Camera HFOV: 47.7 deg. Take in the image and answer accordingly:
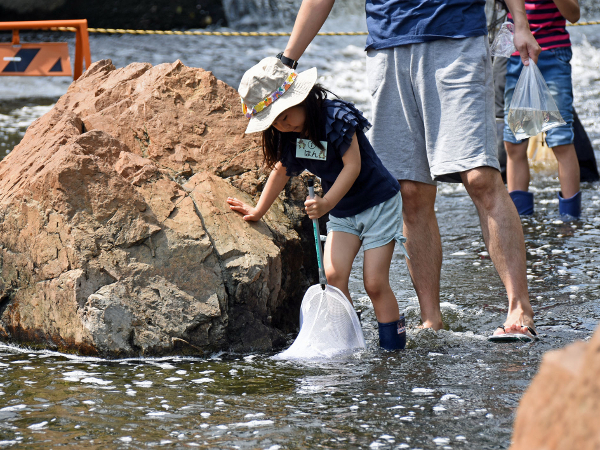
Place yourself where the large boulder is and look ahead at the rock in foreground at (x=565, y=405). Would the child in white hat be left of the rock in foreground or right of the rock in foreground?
left

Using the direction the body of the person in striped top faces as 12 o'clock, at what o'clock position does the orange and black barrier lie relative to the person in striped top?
The orange and black barrier is roughly at 3 o'clock from the person in striped top.

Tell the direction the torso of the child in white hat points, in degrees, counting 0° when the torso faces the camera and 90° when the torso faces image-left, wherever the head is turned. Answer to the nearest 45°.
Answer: approximately 45°

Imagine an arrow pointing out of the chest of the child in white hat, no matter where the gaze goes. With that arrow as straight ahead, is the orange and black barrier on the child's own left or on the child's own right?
on the child's own right

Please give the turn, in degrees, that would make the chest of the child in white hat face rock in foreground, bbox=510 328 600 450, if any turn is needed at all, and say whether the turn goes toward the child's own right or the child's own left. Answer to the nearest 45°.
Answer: approximately 45° to the child's own left

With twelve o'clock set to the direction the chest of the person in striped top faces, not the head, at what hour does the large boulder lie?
The large boulder is roughly at 1 o'clock from the person in striped top.

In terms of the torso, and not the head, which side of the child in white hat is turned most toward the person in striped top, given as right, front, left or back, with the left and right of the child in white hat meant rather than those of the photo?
back

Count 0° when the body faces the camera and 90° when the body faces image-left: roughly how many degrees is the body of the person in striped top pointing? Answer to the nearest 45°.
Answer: approximately 0°
